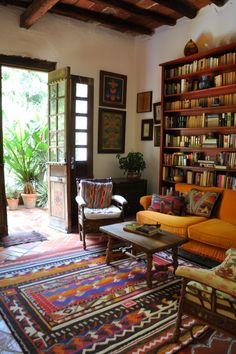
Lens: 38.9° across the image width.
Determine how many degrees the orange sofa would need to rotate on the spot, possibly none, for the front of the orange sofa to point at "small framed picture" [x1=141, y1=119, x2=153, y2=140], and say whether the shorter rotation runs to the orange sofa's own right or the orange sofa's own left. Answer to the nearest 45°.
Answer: approximately 90° to the orange sofa's own right

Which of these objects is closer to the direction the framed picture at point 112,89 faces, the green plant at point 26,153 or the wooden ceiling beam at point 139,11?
the wooden ceiling beam

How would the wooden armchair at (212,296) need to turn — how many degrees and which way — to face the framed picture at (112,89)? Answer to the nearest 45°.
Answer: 0° — it already faces it

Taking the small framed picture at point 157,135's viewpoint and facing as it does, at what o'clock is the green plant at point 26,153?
The green plant is roughly at 2 o'clock from the small framed picture.

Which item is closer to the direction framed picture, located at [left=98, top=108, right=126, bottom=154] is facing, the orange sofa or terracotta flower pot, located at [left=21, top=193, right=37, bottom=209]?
the orange sofa
